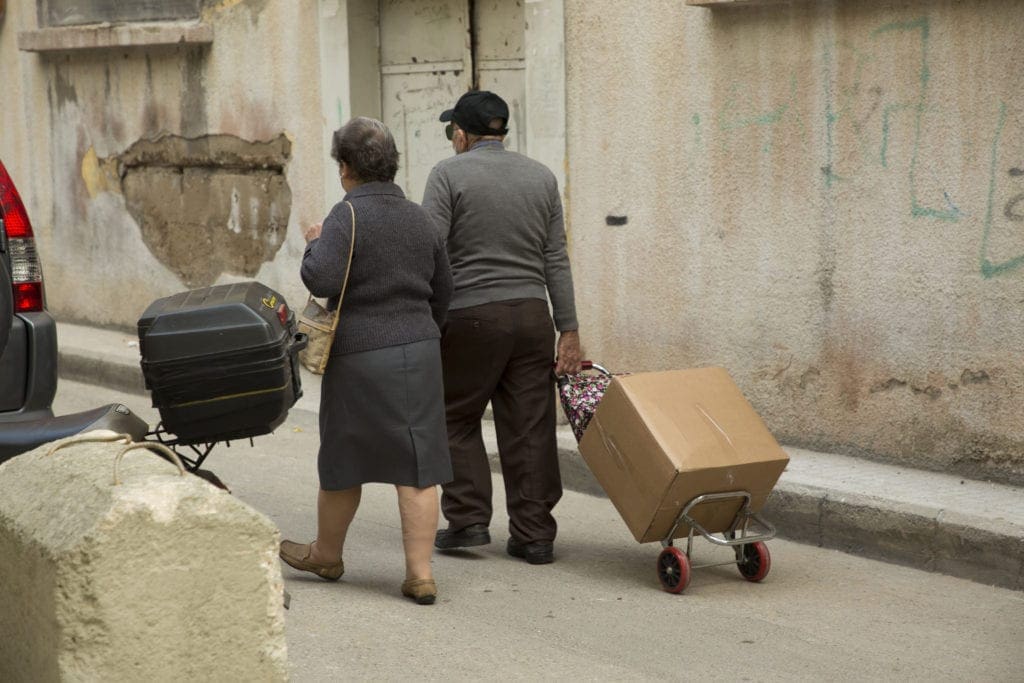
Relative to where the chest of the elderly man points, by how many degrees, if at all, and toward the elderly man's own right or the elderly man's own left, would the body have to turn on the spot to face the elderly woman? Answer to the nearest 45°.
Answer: approximately 90° to the elderly man's own left

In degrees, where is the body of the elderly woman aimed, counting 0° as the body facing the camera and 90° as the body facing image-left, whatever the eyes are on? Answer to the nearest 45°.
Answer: approximately 135°

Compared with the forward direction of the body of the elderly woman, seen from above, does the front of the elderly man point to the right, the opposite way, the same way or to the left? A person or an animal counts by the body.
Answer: the same way

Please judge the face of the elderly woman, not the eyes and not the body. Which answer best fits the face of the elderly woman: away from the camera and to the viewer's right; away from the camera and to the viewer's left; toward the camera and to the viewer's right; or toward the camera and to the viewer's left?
away from the camera and to the viewer's left

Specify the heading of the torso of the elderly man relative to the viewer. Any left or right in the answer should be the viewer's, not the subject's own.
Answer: facing away from the viewer and to the left of the viewer

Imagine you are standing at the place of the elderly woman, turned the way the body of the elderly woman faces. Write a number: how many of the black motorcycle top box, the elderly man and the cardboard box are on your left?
1

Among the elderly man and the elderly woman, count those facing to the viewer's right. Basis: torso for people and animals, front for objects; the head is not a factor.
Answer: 0

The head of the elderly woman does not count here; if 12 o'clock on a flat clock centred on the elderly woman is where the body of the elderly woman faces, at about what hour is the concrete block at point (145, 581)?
The concrete block is roughly at 8 o'clock from the elderly woman.

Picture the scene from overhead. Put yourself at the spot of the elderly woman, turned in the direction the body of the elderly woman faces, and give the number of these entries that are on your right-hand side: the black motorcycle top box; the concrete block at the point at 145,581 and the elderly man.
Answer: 1

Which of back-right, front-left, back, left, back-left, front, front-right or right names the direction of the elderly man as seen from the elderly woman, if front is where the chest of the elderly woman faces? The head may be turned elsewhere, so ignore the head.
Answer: right

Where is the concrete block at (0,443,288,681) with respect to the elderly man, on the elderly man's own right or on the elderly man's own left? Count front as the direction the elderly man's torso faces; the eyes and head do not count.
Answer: on the elderly man's own left
